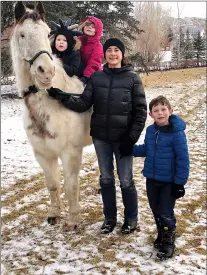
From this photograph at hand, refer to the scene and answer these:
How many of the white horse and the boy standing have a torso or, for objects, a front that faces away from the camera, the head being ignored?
0

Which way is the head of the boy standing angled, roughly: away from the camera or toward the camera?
toward the camera

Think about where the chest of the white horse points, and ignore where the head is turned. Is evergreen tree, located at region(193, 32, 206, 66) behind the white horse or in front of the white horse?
behind

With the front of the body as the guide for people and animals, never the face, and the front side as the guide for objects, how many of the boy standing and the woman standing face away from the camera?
0

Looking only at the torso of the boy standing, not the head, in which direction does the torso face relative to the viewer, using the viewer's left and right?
facing the viewer and to the left of the viewer

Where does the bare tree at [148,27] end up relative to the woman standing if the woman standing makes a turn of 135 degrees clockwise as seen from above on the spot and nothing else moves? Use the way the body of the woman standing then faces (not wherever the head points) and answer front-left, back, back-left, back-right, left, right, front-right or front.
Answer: front-right

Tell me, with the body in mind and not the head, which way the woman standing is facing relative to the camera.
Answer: toward the camera

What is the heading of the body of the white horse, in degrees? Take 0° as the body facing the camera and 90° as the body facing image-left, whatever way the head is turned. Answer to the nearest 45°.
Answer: approximately 45°

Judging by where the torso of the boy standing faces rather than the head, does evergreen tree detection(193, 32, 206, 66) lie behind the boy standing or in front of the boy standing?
behind

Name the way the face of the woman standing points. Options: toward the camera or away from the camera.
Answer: toward the camera

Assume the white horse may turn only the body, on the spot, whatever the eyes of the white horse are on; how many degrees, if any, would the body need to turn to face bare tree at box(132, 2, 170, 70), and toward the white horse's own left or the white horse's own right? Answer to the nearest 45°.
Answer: approximately 135° to the white horse's own right
